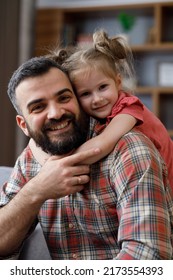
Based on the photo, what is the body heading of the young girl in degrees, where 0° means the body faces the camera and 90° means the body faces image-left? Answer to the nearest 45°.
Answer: approximately 45°

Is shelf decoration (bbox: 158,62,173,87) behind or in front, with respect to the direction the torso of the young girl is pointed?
behind

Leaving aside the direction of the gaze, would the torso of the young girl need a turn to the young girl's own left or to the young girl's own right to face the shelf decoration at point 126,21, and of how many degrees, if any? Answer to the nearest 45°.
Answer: approximately 135° to the young girl's own right
